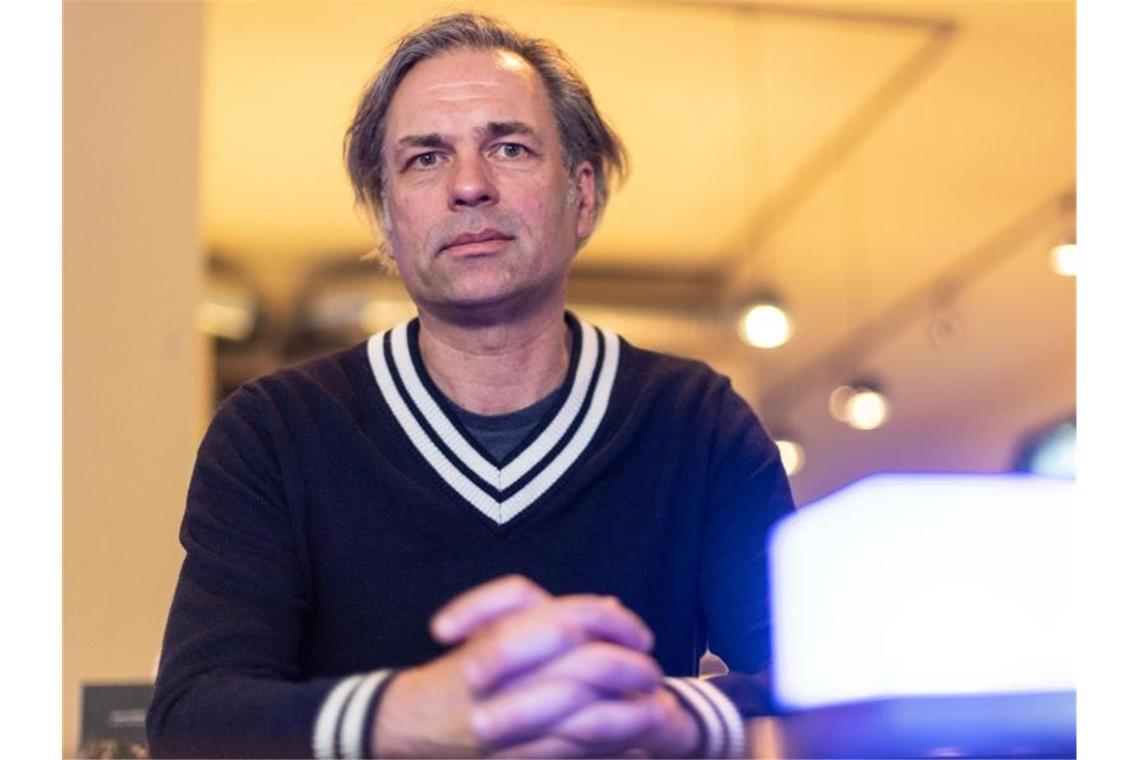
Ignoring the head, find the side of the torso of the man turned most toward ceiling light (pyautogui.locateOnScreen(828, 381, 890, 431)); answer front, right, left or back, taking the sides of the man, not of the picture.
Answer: back

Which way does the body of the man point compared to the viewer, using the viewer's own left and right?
facing the viewer

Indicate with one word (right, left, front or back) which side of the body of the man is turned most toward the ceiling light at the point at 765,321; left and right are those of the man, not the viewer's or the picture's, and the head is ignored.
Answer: back
